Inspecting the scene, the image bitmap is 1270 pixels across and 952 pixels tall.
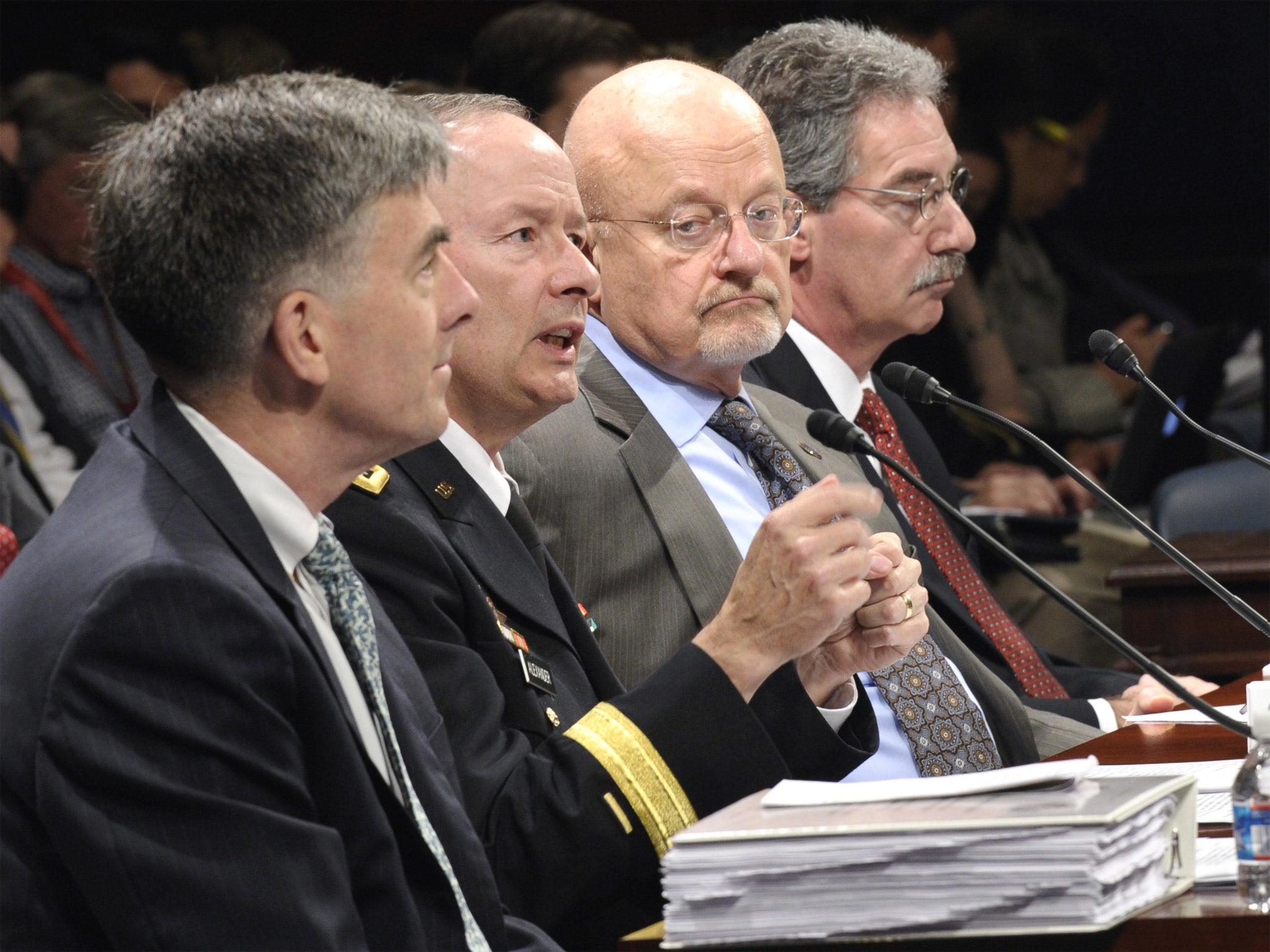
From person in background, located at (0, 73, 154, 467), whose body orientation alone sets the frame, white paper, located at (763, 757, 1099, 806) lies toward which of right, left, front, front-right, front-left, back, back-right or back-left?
front-right

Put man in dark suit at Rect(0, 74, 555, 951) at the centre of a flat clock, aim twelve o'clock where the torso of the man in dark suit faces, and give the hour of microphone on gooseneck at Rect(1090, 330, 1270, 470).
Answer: The microphone on gooseneck is roughly at 11 o'clock from the man in dark suit.

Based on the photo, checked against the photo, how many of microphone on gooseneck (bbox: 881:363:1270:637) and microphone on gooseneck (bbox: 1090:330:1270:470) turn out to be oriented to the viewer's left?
2

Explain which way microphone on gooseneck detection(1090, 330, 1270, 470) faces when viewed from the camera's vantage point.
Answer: facing to the left of the viewer

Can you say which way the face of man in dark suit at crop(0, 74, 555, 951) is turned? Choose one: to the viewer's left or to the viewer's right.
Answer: to the viewer's right

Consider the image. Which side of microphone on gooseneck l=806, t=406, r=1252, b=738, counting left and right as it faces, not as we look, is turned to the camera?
left

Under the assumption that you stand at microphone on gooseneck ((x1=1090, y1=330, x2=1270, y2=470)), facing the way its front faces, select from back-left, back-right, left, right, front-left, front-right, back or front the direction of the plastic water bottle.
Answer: left

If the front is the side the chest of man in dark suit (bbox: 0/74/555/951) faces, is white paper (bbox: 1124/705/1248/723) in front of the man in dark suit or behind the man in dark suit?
in front

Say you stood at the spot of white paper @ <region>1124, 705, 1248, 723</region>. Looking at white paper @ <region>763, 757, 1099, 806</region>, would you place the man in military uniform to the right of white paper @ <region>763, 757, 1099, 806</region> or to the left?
right

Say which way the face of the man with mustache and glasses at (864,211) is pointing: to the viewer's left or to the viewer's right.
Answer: to the viewer's right

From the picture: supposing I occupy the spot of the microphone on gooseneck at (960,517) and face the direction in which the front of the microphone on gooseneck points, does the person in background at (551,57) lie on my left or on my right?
on my right

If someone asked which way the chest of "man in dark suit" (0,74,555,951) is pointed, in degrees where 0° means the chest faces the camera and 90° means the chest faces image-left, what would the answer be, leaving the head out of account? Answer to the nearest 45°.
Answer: approximately 270°

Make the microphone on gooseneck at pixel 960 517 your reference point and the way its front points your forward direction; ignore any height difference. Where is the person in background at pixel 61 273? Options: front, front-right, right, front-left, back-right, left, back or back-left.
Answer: front-right

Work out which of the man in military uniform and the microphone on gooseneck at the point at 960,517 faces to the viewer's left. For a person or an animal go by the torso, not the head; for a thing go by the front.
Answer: the microphone on gooseneck

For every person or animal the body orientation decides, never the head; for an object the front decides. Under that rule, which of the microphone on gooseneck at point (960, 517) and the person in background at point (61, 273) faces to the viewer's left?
the microphone on gooseneck
